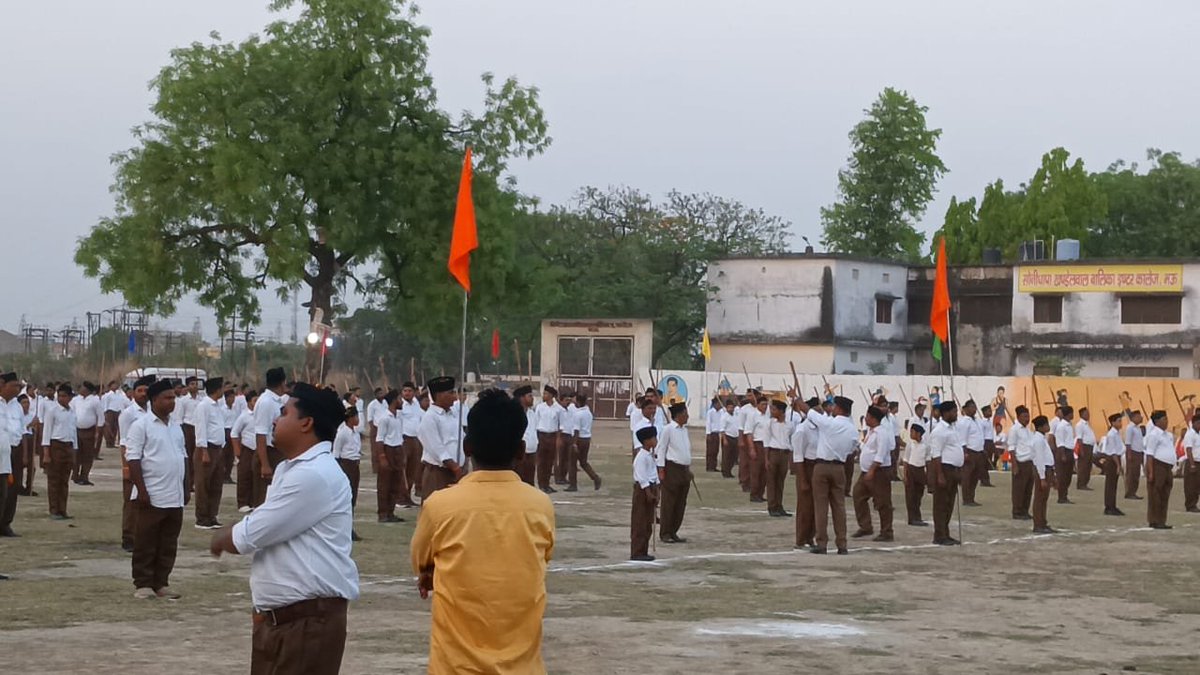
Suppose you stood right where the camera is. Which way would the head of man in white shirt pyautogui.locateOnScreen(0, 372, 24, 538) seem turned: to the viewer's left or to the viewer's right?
to the viewer's right

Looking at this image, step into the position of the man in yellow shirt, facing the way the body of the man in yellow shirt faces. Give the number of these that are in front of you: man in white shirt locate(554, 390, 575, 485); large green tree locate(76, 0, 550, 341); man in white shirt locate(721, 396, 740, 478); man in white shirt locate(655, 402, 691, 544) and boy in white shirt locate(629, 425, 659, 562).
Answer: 5

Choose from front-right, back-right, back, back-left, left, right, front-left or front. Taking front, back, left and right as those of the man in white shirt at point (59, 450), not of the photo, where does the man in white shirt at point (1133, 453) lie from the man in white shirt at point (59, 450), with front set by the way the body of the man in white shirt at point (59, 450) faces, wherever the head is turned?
front-left

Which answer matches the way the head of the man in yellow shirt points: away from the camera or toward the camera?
away from the camera

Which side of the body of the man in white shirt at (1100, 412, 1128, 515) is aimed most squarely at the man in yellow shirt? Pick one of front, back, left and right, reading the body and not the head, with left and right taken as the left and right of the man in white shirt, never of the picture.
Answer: right

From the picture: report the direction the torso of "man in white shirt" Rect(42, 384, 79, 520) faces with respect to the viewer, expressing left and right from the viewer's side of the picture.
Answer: facing the viewer and to the right of the viewer

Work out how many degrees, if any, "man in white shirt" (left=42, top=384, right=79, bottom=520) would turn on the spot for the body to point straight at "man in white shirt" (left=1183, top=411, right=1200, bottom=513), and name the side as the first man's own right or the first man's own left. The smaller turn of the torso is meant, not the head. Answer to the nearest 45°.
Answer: approximately 45° to the first man's own left

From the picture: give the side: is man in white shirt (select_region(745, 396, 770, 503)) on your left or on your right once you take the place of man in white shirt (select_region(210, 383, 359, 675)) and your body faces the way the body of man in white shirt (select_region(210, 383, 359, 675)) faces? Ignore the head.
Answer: on your right
